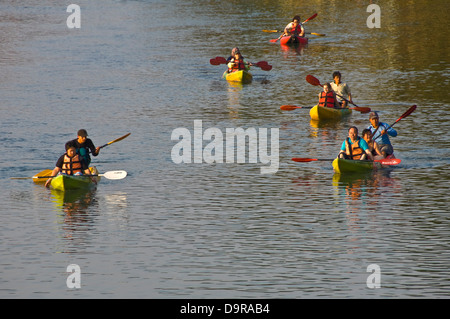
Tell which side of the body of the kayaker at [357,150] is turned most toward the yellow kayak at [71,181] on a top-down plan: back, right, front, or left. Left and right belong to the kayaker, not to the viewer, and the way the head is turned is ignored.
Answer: right

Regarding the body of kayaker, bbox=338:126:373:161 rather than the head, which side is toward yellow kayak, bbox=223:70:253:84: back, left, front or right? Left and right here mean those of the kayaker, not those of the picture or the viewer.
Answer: back

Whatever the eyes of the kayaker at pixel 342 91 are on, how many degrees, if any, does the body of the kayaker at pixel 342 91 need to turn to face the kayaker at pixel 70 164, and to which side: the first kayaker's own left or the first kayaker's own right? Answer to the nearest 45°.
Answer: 0° — they already face them

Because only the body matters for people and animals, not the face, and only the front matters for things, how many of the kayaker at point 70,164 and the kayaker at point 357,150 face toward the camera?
2

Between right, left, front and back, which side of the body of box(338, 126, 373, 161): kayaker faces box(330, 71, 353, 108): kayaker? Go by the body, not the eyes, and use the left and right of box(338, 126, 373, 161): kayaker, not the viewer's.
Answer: back

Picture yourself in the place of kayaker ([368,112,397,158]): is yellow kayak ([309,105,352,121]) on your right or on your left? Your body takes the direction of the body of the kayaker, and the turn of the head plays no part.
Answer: on your right

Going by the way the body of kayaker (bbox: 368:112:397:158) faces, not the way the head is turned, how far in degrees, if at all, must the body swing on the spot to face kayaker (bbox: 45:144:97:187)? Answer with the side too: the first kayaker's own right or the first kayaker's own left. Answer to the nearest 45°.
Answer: approximately 45° to the first kayaker's own right

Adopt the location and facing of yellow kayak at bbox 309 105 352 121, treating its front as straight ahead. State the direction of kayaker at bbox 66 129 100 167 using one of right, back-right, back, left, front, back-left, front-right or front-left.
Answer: front

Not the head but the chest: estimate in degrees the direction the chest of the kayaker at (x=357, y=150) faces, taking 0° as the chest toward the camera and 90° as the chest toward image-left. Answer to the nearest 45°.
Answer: approximately 0°

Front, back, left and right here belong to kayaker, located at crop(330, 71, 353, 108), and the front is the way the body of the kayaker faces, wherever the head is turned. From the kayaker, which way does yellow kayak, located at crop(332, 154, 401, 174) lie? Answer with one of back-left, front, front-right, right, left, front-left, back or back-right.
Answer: front-left

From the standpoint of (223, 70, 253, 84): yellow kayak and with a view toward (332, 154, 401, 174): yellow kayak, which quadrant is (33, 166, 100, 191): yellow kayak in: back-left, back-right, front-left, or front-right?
front-right

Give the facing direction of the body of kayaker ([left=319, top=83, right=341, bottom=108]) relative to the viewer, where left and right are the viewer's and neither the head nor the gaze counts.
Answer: facing the viewer and to the left of the viewer

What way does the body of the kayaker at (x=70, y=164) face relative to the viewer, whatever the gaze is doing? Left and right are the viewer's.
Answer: facing the viewer
